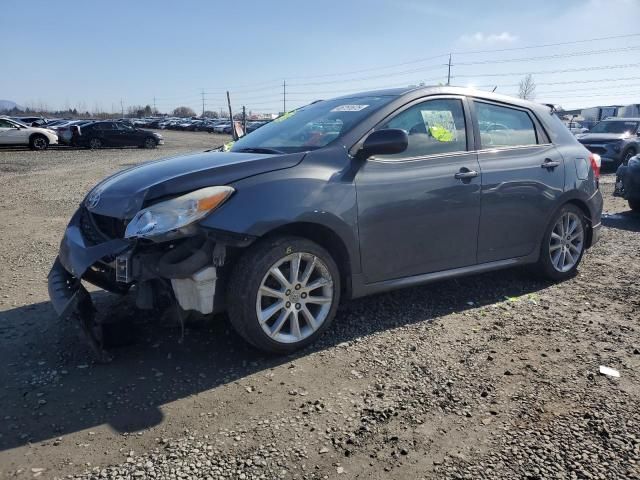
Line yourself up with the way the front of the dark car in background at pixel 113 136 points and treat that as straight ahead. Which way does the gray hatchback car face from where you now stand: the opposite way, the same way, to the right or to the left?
the opposite way

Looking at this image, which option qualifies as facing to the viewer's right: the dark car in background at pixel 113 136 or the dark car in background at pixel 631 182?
the dark car in background at pixel 113 136

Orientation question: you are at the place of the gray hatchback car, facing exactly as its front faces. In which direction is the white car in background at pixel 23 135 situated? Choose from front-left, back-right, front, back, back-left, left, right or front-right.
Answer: right

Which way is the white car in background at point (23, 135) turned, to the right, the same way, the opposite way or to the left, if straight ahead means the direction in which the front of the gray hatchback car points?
the opposite way

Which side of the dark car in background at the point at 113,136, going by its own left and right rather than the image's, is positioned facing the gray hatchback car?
right

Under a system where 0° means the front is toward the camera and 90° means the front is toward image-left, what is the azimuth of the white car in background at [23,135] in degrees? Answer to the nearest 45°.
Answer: approximately 270°

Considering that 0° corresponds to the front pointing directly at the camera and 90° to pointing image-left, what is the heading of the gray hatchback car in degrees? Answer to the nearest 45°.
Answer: approximately 45°

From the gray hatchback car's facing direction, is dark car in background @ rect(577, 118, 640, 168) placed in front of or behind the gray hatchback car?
behind

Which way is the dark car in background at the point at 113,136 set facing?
to the viewer's right
